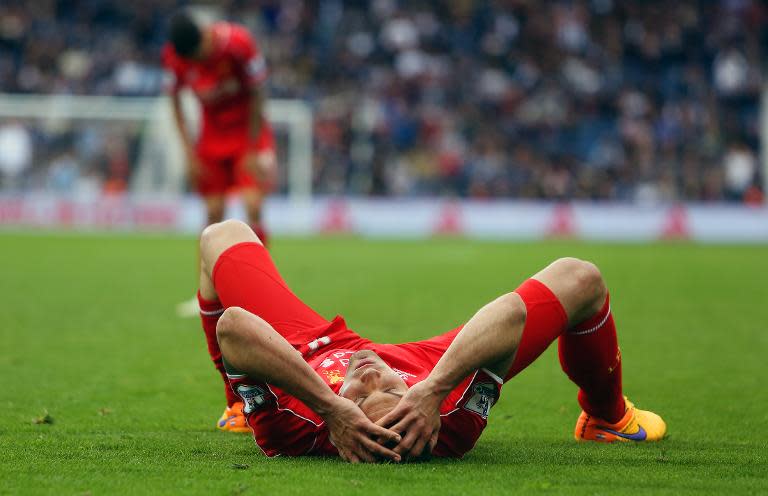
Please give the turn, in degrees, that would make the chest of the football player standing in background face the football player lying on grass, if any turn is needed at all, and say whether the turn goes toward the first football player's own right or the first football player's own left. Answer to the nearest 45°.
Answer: approximately 45° to the first football player's own left

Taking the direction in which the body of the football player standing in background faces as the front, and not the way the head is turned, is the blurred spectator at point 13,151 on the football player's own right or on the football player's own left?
on the football player's own right

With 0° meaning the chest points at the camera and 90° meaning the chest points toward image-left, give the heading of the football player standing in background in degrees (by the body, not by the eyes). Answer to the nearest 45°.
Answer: approximately 45°

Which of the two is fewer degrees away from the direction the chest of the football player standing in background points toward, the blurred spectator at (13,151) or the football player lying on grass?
the football player lying on grass
